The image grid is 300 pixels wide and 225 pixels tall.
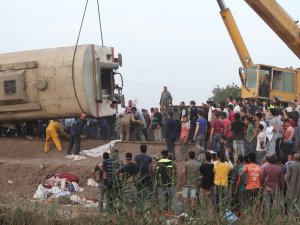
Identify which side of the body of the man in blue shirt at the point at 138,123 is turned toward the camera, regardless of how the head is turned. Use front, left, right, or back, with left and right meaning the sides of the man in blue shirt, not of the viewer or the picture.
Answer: left

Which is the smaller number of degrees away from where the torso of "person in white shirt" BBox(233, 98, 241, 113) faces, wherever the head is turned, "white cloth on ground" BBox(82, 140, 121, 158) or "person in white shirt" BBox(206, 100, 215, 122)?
the white cloth on ground

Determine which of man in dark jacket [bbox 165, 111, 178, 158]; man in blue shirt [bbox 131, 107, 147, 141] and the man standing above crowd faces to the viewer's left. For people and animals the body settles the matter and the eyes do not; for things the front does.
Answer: the man in blue shirt

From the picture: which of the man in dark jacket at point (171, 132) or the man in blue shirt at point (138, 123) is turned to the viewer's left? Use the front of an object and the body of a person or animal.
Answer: the man in blue shirt
